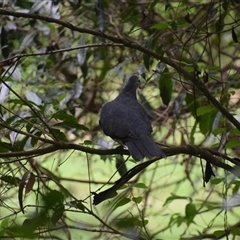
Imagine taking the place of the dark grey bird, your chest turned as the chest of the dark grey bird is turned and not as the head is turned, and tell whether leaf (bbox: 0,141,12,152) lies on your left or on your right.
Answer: on your left

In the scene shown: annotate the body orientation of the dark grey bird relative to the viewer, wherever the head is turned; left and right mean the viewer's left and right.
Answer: facing away from the viewer and to the left of the viewer
